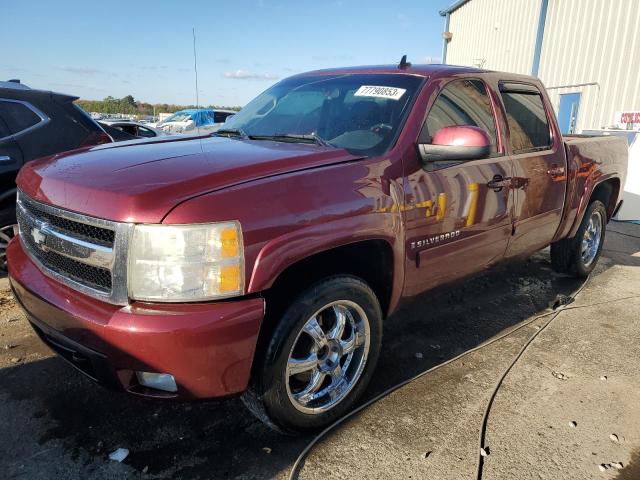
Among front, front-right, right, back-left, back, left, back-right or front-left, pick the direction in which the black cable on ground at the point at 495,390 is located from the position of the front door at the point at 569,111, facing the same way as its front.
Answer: front

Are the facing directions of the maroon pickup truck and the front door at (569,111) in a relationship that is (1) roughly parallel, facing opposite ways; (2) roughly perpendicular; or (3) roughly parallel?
roughly parallel

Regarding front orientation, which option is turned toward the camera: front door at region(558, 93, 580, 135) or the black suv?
the front door

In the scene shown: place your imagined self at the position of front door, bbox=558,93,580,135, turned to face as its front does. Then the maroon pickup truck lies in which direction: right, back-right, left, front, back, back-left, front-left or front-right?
front

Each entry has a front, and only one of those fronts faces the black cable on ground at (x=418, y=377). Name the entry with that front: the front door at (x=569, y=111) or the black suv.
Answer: the front door

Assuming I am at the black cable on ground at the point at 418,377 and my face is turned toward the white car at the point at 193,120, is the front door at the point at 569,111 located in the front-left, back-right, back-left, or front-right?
front-right

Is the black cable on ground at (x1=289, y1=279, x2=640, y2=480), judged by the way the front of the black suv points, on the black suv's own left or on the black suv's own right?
on the black suv's own left

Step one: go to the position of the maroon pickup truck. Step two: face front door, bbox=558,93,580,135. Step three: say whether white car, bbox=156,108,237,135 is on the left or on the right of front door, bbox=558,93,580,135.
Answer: left

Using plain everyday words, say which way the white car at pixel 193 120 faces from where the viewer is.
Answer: facing the viewer and to the left of the viewer

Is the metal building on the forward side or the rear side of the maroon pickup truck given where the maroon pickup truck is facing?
on the rear side

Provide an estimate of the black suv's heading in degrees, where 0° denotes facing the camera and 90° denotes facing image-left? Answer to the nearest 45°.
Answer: approximately 90°
